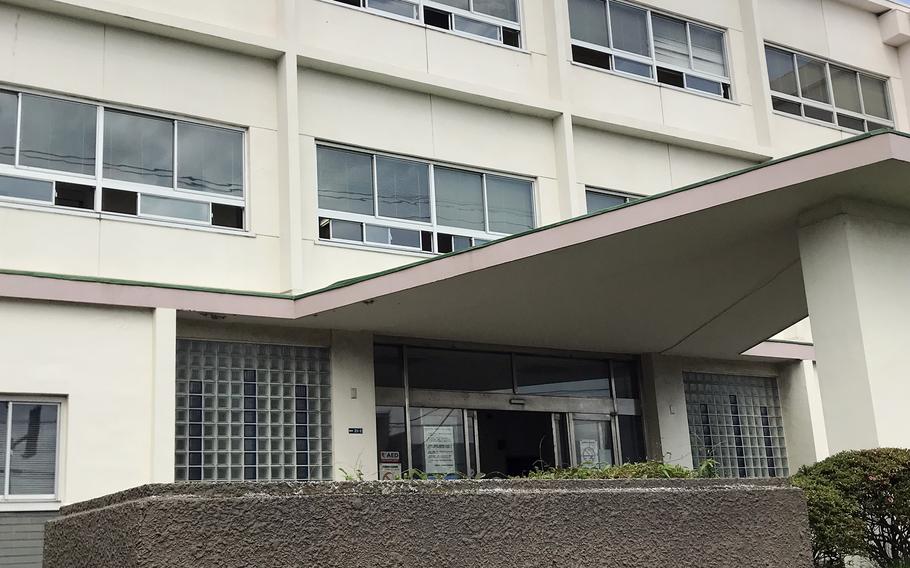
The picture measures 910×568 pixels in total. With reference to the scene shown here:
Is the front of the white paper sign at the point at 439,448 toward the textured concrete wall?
yes

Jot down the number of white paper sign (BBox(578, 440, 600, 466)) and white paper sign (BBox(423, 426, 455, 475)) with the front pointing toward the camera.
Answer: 2

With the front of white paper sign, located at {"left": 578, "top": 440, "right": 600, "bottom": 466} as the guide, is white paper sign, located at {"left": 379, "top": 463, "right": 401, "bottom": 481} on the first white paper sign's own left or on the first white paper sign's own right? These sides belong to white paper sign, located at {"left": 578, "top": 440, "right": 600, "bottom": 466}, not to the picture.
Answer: on the first white paper sign's own right

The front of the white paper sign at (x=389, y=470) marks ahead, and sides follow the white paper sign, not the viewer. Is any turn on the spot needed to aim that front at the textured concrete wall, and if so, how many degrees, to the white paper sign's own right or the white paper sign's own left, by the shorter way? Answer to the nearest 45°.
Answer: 0° — it already faces it

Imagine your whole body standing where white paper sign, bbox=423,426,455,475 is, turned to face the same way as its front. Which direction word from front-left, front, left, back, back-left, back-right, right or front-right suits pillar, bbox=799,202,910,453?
front-left

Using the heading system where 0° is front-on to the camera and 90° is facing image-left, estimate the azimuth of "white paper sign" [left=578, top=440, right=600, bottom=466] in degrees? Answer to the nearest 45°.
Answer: approximately 0°

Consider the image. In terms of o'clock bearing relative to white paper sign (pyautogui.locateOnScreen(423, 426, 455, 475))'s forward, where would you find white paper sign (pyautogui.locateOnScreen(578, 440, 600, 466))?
white paper sign (pyautogui.locateOnScreen(578, 440, 600, 466)) is roughly at 8 o'clock from white paper sign (pyautogui.locateOnScreen(423, 426, 455, 475)).

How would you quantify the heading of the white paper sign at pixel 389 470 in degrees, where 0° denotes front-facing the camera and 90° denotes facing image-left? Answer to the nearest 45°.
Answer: approximately 0°
